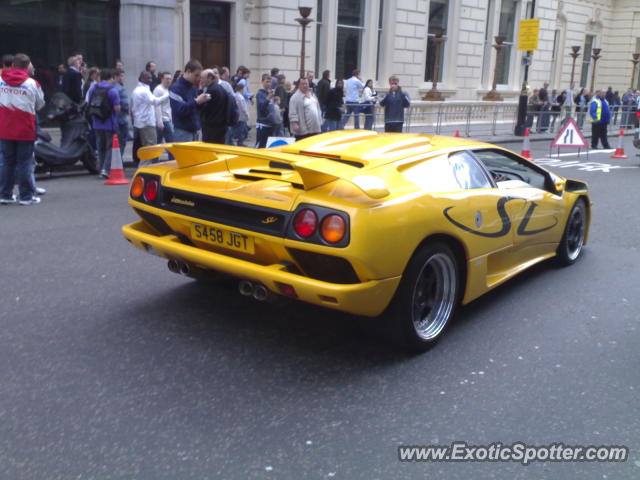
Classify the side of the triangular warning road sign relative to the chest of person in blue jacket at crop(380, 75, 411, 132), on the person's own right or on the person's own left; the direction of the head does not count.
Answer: on the person's own left

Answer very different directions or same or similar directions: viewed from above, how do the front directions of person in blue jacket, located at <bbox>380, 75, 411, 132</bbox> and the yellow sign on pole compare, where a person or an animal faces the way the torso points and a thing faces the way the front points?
same or similar directions

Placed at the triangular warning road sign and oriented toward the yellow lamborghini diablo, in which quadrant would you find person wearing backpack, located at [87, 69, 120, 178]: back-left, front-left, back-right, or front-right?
front-right

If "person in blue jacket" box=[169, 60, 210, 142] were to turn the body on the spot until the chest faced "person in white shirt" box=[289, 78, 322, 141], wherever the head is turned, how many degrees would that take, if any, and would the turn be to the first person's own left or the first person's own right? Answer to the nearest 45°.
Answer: approximately 45° to the first person's own left

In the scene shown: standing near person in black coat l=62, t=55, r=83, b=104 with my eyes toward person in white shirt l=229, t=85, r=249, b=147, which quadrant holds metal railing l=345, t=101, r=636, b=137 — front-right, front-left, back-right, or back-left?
front-left

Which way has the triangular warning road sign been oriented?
toward the camera

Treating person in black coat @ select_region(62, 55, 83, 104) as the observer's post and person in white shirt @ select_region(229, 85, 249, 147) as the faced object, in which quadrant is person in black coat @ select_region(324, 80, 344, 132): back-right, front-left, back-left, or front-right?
front-left

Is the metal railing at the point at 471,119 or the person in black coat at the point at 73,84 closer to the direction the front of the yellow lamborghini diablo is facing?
the metal railing

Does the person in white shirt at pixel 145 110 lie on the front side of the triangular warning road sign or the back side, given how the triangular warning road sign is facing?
on the front side

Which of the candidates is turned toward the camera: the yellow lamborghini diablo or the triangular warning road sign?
the triangular warning road sign

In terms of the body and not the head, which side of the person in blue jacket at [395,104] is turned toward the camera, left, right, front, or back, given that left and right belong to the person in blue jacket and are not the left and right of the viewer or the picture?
front

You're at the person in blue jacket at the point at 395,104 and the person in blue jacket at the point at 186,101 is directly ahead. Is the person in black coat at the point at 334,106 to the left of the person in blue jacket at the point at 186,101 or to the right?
right

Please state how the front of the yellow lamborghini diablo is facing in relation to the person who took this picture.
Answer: facing away from the viewer and to the right of the viewer

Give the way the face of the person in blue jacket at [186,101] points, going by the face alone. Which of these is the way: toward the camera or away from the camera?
toward the camera

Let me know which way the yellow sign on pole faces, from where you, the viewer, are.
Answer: facing the viewer
